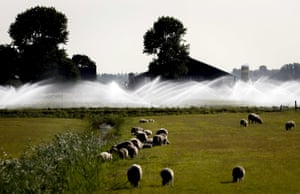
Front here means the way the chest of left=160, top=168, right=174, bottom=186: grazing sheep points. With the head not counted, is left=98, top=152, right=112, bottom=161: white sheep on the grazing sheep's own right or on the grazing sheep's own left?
on the grazing sheep's own right

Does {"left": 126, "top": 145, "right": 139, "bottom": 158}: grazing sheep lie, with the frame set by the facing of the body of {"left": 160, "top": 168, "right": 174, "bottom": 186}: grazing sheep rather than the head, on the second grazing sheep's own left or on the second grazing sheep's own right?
on the second grazing sheep's own right

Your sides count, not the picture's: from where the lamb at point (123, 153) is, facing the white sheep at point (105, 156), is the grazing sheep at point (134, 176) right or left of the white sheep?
left

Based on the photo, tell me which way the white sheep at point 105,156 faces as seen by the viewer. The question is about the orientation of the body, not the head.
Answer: to the viewer's left

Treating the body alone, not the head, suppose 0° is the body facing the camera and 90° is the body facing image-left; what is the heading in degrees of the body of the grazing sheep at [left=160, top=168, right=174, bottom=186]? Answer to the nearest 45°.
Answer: approximately 45°
